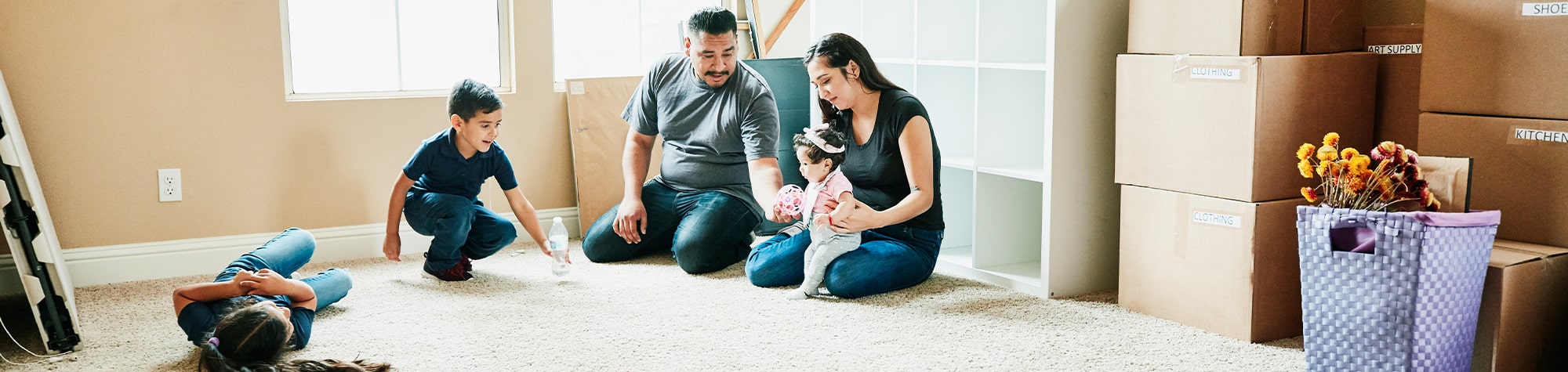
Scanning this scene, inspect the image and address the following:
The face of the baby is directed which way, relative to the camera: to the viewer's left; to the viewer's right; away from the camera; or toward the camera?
to the viewer's left

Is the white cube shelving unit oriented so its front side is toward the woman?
yes

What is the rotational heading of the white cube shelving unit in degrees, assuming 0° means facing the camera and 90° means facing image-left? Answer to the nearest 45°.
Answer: approximately 45°

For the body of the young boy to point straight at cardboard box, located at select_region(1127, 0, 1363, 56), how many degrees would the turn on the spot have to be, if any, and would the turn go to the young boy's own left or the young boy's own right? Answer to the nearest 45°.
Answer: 0° — they already face it

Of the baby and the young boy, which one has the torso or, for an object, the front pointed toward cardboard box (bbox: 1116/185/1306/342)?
the young boy

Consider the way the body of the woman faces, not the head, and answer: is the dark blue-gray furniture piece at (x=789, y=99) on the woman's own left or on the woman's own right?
on the woman's own right

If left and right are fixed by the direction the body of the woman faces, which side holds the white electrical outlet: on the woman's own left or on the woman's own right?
on the woman's own right

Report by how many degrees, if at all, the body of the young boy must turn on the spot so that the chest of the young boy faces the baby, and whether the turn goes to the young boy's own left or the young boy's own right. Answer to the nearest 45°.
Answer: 0° — they already face them

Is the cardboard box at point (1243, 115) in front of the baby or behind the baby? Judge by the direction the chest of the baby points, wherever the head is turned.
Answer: behind

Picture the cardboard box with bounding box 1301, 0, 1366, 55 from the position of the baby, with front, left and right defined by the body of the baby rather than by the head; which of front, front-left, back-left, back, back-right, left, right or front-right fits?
back
